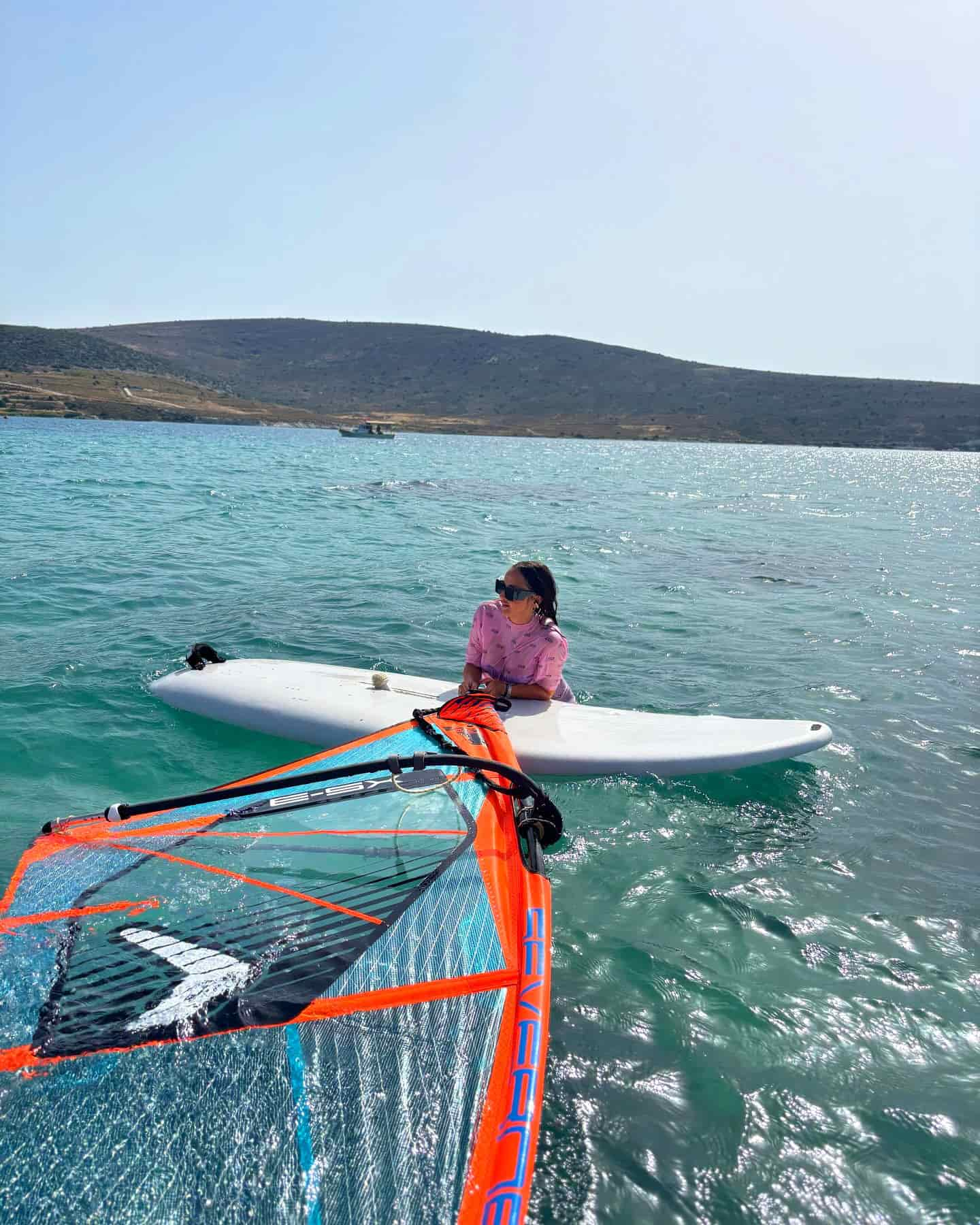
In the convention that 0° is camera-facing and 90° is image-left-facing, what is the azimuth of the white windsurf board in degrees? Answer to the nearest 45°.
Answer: approximately 270°

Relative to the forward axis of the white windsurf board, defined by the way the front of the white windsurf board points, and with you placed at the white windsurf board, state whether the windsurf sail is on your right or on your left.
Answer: on your right
